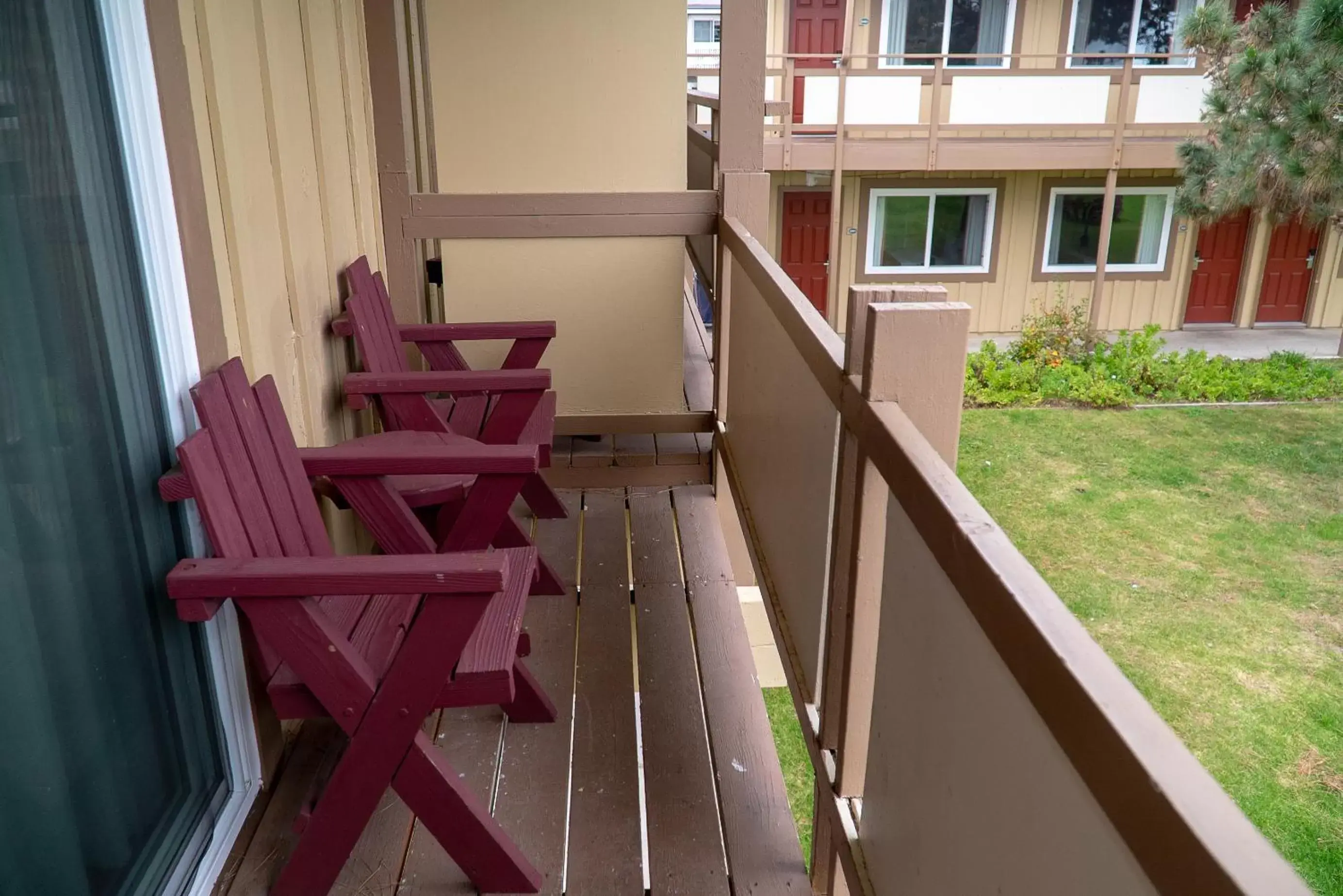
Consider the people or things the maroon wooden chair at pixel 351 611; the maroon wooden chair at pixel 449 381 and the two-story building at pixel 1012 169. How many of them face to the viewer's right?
2

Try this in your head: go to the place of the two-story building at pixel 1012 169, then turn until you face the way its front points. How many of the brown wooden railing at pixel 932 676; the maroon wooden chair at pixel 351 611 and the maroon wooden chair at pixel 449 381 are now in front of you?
3

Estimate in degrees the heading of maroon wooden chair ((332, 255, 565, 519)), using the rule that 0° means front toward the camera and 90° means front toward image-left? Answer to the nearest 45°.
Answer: approximately 270°

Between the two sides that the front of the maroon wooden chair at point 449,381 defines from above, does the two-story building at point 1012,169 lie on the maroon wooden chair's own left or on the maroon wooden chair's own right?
on the maroon wooden chair's own left

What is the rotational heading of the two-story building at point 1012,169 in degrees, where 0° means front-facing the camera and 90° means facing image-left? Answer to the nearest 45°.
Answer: approximately 0°

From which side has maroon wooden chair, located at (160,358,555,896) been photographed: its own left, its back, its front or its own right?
right

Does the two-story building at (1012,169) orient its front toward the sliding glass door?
yes

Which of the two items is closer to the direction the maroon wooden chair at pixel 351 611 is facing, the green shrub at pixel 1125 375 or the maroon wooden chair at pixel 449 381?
the green shrub

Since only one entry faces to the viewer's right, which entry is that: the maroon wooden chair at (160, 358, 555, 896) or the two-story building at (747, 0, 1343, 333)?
the maroon wooden chair

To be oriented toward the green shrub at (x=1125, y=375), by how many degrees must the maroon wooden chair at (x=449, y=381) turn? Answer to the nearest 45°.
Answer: approximately 45° to its left
